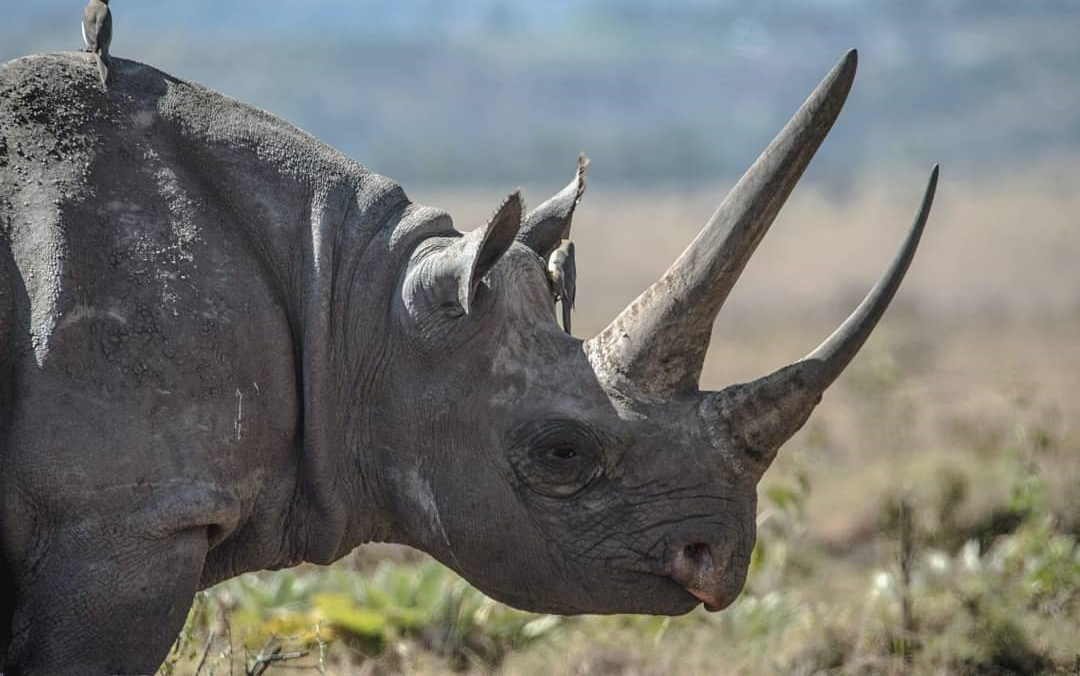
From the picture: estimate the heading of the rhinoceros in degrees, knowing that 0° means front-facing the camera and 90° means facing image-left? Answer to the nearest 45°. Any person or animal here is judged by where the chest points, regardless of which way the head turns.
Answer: approximately 270°
